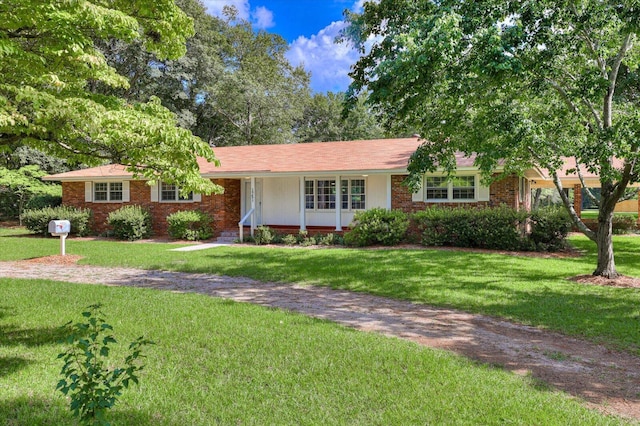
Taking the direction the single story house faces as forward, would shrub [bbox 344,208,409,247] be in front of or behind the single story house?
in front

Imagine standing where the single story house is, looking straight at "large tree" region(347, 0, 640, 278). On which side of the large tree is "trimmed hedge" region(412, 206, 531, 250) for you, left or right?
left

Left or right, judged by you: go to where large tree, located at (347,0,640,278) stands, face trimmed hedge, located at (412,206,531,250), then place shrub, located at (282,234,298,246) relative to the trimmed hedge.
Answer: left

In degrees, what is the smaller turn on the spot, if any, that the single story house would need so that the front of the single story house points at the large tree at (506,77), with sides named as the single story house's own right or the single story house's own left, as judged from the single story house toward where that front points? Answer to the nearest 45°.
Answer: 0° — it already faces it

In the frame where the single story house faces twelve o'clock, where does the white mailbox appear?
The white mailbox is roughly at 2 o'clock from the single story house.

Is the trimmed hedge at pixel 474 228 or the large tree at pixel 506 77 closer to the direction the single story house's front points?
the large tree

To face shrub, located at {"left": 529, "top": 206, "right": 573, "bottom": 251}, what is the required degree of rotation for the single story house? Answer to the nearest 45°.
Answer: approximately 45° to its left

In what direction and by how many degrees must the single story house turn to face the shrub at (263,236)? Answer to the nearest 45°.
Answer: approximately 45° to its right

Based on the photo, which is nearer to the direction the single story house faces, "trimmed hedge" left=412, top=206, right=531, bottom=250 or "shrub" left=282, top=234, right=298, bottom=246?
the shrub

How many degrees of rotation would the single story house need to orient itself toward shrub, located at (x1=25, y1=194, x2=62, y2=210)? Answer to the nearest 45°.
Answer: approximately 135° to its right

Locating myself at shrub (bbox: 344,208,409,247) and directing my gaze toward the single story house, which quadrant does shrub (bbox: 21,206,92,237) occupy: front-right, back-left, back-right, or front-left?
front-left

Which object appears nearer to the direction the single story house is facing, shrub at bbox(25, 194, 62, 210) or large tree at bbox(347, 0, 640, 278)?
the large tree

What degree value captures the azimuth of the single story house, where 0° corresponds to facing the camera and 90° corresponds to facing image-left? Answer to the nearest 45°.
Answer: approximately 0°
